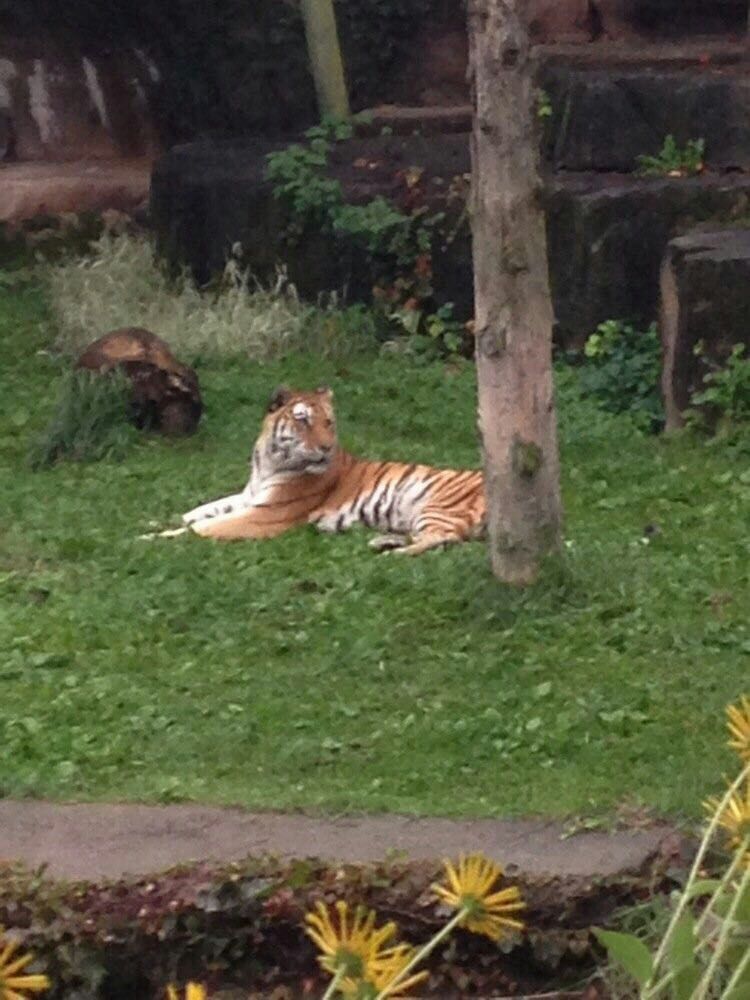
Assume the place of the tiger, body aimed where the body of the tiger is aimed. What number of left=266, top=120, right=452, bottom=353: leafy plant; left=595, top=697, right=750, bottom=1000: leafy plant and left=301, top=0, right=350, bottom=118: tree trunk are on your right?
2

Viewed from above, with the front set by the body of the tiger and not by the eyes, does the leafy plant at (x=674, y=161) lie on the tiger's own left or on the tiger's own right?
on the tiger's own right

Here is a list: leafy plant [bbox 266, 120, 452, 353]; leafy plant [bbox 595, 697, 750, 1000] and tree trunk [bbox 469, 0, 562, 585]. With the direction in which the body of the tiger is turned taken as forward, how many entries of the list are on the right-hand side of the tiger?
1

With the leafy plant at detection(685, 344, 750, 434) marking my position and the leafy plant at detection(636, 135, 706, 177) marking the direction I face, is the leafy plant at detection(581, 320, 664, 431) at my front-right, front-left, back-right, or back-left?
front-left

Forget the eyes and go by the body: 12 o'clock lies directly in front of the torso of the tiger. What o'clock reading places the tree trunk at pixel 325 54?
The tree trunk is roughly at 3 o'clock from the tiger.

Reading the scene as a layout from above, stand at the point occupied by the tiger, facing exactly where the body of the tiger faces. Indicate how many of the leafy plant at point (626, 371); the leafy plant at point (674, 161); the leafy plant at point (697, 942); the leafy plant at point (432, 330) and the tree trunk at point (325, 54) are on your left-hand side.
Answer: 1

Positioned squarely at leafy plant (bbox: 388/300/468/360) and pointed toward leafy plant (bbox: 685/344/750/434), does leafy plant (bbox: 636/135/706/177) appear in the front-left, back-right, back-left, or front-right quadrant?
front-left

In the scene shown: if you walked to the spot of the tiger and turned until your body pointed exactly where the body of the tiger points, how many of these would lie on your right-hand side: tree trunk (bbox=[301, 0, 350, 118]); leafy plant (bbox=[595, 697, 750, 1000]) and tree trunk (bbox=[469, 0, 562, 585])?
1

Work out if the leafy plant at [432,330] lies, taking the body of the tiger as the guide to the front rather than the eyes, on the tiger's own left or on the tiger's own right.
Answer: on the tiger's own right

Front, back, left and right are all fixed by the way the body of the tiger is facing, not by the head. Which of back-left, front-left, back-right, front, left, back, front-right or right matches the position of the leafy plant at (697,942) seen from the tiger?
left

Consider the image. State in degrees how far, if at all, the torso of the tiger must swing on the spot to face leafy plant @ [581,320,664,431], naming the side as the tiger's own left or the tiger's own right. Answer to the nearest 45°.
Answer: approximately 135° to the tiger's own right

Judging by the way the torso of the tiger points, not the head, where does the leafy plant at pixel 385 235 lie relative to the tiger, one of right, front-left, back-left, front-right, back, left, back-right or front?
right

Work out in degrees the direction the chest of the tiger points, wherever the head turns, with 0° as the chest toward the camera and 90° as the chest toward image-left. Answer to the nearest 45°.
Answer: approximately 90°

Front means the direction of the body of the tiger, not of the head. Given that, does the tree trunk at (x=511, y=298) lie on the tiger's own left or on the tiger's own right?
on the tiger's own left
